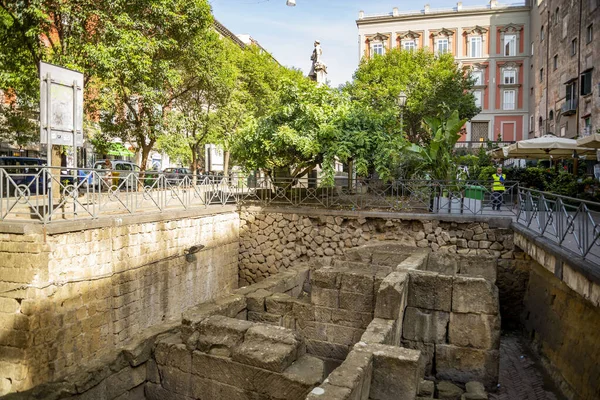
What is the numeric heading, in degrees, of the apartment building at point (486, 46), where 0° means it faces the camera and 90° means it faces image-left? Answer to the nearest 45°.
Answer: approximately 0°

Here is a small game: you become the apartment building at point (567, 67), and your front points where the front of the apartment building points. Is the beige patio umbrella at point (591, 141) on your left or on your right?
on your left

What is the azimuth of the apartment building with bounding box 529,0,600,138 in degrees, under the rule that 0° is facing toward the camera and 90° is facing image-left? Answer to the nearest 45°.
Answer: approximately 45°

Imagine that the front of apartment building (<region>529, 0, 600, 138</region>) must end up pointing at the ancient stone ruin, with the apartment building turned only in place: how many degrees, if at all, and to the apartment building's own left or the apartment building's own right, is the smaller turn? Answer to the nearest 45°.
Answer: approximately 45° to the apartment building's own left

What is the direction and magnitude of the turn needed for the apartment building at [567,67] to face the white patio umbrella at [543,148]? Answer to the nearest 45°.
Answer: approximately 45° to its left
